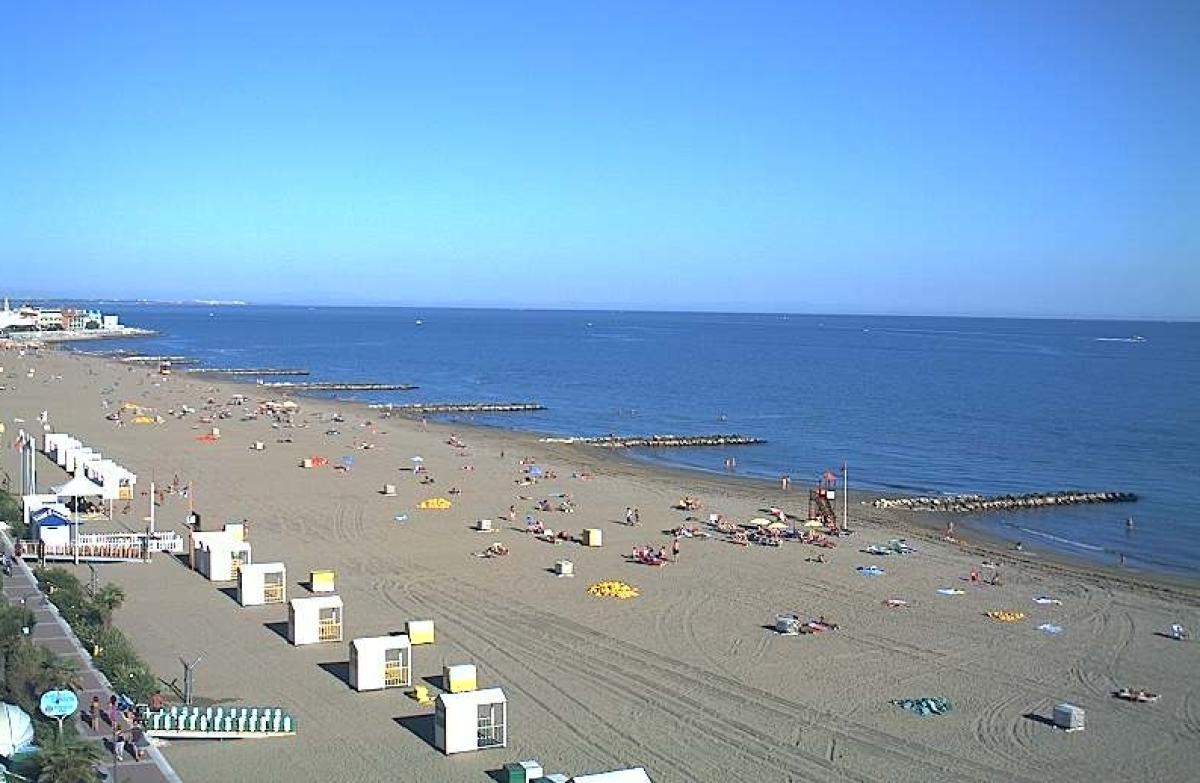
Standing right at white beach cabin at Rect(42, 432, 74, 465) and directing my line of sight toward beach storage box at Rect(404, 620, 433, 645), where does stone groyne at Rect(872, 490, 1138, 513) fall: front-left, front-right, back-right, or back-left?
front-left

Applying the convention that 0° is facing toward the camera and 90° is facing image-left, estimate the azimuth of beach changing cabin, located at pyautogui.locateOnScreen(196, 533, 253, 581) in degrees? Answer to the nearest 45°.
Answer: approximately 315°

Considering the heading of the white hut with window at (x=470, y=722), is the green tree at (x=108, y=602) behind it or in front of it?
behind

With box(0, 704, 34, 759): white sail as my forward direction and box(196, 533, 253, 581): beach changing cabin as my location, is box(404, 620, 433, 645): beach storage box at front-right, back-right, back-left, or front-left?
front-left

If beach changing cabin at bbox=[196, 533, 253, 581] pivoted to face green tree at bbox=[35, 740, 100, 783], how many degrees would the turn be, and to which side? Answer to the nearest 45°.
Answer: approximately 45° to its right

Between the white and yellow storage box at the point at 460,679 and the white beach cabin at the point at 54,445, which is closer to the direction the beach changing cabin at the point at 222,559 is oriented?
the white and yellow storage box

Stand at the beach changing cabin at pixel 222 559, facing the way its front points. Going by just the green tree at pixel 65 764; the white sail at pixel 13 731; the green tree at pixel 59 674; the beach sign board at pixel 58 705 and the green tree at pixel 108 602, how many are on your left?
0

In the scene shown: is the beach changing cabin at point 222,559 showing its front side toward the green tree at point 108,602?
no

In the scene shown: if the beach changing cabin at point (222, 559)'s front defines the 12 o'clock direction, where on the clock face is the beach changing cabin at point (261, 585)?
the beach changing cabin at point (261, 585) is roughly at 3 o'clock from the beach changing cabin at point (222, 559).

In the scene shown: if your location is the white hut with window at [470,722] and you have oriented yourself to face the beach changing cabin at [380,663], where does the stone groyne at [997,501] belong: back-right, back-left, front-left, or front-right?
front-right

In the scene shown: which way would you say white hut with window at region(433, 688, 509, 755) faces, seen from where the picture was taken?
facing the viewer and to the right of the viewer

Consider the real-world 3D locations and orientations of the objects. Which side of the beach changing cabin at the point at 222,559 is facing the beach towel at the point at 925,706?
front

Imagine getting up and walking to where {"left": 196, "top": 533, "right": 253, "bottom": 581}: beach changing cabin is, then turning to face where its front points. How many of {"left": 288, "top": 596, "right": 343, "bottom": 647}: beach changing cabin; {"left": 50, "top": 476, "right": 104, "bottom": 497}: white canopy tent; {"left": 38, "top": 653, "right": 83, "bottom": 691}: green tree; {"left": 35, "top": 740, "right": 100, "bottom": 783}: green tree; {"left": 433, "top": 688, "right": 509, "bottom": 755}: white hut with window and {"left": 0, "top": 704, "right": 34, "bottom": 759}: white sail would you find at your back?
1

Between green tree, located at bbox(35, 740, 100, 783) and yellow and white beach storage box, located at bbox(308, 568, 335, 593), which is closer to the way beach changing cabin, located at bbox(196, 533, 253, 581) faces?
the yellow and white beach storage box

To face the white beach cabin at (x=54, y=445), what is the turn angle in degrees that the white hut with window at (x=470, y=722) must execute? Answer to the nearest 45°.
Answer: approximately 180°

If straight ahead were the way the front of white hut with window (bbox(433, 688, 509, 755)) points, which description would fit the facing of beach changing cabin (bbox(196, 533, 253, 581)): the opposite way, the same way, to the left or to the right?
the same way

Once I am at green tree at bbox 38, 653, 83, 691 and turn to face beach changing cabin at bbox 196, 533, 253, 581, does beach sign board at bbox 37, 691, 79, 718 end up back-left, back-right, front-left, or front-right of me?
back-right

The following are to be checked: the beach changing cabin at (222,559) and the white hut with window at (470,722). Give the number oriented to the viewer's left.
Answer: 0

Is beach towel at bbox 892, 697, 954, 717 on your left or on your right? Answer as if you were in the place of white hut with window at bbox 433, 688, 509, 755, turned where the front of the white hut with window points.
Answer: on your left

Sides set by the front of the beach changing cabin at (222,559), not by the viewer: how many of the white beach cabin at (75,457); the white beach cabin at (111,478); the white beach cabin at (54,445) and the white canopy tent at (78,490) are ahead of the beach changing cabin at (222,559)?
0
